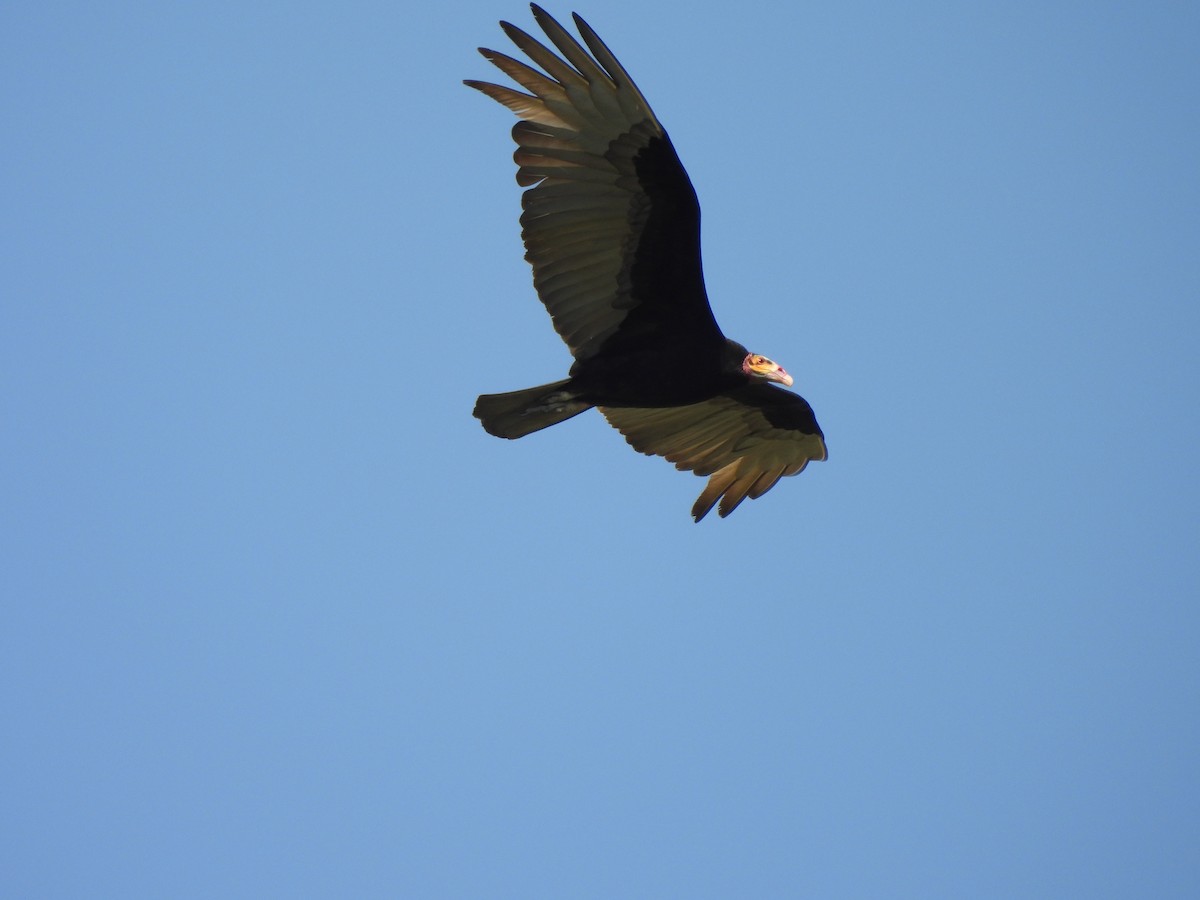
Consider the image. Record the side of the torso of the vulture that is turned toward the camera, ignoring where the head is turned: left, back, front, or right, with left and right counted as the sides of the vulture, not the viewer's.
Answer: right
